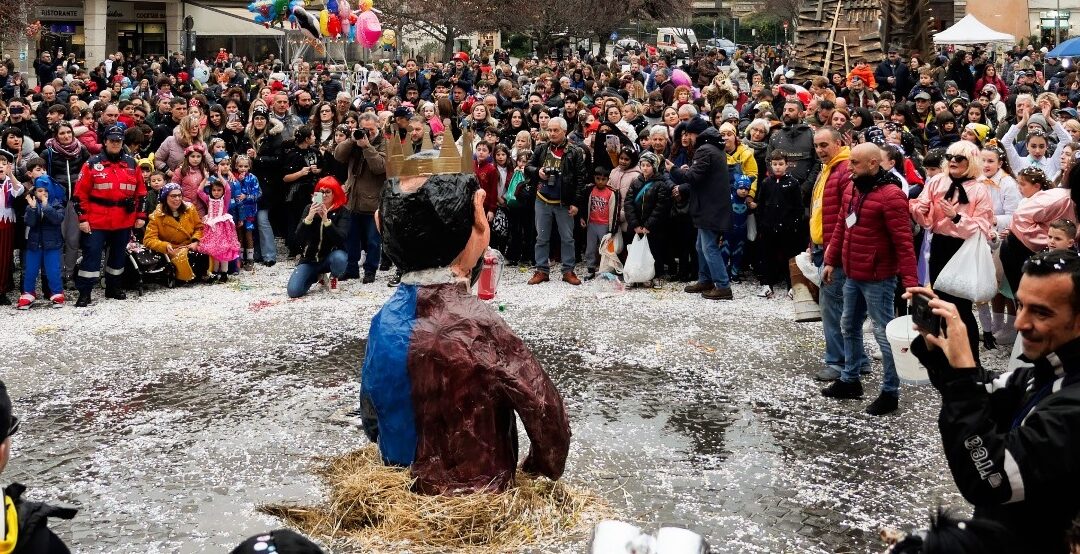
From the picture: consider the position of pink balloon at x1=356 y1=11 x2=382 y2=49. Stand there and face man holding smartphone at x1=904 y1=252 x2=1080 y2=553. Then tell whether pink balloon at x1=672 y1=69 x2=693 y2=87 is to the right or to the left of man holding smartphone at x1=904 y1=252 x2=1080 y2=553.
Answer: left

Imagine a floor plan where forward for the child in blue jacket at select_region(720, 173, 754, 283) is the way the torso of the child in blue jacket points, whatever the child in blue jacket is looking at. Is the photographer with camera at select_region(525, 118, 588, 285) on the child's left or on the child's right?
on the child's right

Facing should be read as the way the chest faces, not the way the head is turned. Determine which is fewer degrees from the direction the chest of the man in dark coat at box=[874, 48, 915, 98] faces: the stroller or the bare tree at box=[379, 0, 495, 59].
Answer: the stroller

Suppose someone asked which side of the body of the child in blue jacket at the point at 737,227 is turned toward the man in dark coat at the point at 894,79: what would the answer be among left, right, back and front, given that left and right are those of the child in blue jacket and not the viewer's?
back

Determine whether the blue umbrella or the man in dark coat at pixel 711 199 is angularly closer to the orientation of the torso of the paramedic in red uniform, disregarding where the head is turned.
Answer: the man in dark coat

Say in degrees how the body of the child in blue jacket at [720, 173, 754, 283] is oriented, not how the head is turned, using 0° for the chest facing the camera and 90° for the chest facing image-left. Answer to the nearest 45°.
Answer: approximately 0°

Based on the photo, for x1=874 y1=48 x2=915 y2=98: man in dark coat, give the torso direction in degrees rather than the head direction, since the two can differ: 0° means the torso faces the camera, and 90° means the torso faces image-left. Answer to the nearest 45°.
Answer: approximately 0°
